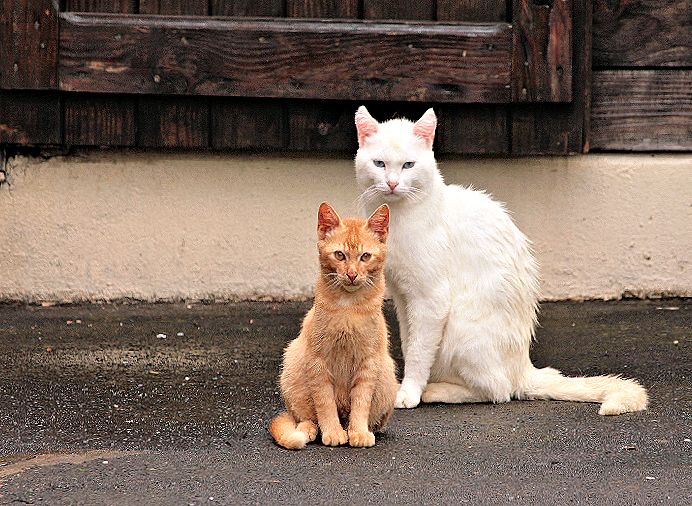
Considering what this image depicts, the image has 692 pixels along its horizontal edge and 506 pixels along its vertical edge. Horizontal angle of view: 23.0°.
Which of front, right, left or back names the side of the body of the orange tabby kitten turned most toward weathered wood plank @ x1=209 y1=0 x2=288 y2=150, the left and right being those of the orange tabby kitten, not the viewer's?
back

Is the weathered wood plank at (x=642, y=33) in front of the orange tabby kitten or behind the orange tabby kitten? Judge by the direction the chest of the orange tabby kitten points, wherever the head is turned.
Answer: behind

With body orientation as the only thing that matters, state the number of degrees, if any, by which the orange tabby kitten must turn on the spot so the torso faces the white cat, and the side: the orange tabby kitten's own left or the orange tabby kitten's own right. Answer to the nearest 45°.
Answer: approximately 135° to the orange tabby kitten's own left

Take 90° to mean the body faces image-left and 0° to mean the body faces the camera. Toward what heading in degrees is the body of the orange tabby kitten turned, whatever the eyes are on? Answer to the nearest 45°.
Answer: approximately 0°

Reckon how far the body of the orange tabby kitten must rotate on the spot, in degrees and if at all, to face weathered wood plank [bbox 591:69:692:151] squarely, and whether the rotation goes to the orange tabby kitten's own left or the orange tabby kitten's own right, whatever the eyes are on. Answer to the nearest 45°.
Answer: approximately 135° to the orange tabby kitten's own left

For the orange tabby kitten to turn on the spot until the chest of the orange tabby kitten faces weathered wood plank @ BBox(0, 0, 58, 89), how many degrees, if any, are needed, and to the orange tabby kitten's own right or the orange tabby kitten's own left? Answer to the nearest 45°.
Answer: approximately 135° to the orange tabby kitten's own right
